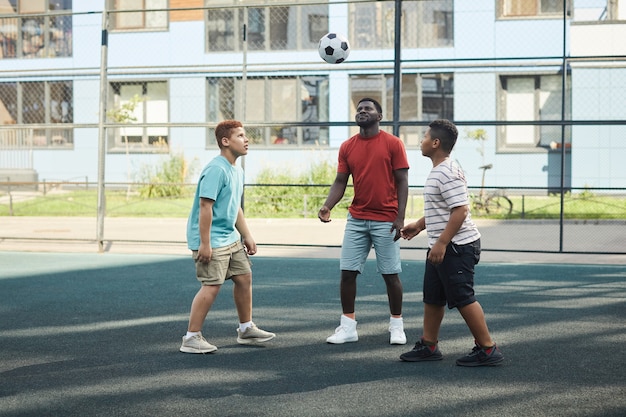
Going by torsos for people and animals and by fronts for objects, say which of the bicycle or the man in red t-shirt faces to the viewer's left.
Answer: the bicycle

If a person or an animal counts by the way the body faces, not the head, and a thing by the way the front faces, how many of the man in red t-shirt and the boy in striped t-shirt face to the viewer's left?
1

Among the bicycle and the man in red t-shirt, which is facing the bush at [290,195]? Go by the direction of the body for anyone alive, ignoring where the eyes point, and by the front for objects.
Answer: the bicycle

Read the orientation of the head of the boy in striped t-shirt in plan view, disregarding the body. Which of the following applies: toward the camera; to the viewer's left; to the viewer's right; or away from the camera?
to the viewer's left

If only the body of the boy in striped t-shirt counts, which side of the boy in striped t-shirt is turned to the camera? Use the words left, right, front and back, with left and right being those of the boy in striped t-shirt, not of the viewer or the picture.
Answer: left

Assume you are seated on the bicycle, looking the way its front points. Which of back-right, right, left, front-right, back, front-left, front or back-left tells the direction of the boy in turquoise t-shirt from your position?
left

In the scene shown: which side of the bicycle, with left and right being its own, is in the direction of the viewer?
left

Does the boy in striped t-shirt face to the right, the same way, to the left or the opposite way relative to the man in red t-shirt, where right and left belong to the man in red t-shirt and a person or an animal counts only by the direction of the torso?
to the right

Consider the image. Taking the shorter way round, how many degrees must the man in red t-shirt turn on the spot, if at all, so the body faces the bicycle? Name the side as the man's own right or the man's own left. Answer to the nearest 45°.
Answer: approximately 180°

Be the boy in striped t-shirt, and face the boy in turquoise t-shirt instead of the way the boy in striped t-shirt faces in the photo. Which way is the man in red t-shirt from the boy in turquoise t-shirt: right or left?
right

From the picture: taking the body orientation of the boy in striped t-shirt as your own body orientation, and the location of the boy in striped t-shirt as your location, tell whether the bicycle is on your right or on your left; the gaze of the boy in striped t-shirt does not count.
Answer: on your right

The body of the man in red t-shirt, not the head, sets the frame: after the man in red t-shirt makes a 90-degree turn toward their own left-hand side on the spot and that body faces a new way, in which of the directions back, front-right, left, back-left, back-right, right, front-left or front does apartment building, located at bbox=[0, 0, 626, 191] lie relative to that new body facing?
left

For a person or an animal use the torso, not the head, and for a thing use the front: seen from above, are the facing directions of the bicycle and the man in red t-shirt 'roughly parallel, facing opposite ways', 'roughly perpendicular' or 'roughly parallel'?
roughly perpendicular

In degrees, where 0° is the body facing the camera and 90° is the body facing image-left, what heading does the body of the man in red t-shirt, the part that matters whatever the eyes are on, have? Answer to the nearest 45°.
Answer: approximately 0°
